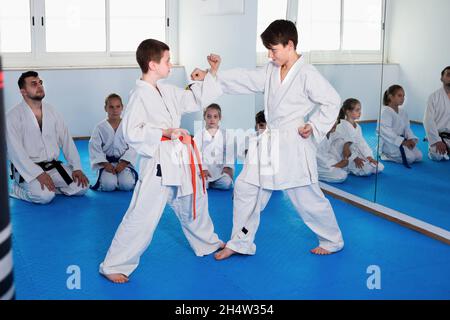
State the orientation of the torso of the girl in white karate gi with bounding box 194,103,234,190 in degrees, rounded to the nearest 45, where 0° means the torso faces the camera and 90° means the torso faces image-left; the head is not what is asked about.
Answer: approximately 0°

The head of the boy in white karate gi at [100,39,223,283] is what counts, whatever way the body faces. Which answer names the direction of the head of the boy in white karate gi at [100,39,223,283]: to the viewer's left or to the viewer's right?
to the viewer's right

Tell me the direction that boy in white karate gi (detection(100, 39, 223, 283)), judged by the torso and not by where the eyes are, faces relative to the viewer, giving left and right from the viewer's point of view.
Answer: facing to the right of the viewer

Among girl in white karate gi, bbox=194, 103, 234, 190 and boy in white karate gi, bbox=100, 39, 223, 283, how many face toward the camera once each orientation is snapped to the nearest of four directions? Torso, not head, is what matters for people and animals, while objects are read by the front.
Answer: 1

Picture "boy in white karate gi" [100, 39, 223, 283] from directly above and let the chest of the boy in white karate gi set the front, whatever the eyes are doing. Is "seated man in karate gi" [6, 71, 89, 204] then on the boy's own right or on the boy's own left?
on the boy's own left

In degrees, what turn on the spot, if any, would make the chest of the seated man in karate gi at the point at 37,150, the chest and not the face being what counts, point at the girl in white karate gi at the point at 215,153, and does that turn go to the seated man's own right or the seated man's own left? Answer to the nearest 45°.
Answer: approximately 45° to the seated man's own left

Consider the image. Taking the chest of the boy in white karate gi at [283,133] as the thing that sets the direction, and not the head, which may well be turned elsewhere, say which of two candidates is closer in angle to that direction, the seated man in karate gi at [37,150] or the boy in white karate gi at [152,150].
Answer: the boy in white karate gi

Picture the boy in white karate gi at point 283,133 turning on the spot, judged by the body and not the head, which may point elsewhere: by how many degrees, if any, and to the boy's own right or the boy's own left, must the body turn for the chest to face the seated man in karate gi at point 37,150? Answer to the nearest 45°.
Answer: approximately 90° to the boy's own right

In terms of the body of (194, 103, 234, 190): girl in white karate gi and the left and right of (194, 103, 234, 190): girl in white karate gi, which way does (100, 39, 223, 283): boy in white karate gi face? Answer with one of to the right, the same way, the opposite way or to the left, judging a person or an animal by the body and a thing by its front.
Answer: to the left

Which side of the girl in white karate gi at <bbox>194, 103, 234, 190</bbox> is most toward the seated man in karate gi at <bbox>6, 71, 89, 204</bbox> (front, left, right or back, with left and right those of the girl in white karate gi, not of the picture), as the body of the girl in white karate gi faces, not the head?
right
